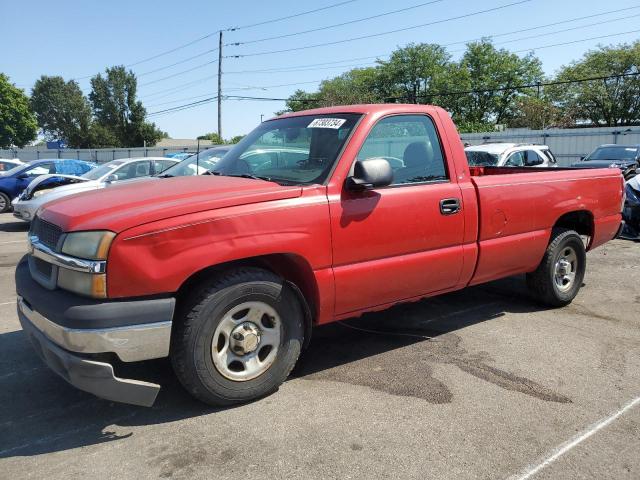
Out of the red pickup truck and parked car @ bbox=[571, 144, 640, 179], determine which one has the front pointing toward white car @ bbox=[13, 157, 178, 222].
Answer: the parked car

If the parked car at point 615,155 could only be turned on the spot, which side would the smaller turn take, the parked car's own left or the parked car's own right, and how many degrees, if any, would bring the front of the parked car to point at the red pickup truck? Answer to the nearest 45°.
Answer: approximately 45° to the parked car's own left

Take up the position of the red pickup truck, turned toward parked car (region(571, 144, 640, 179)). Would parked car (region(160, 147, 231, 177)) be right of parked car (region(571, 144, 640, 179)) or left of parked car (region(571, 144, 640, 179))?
left

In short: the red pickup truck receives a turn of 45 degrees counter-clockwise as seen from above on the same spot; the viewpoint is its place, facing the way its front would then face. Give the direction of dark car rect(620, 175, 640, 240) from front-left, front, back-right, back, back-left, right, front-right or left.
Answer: back-left

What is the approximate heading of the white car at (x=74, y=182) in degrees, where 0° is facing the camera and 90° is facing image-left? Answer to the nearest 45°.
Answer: approximately 45°

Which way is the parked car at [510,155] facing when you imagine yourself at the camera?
facing the viewer and to the left of the viewer
